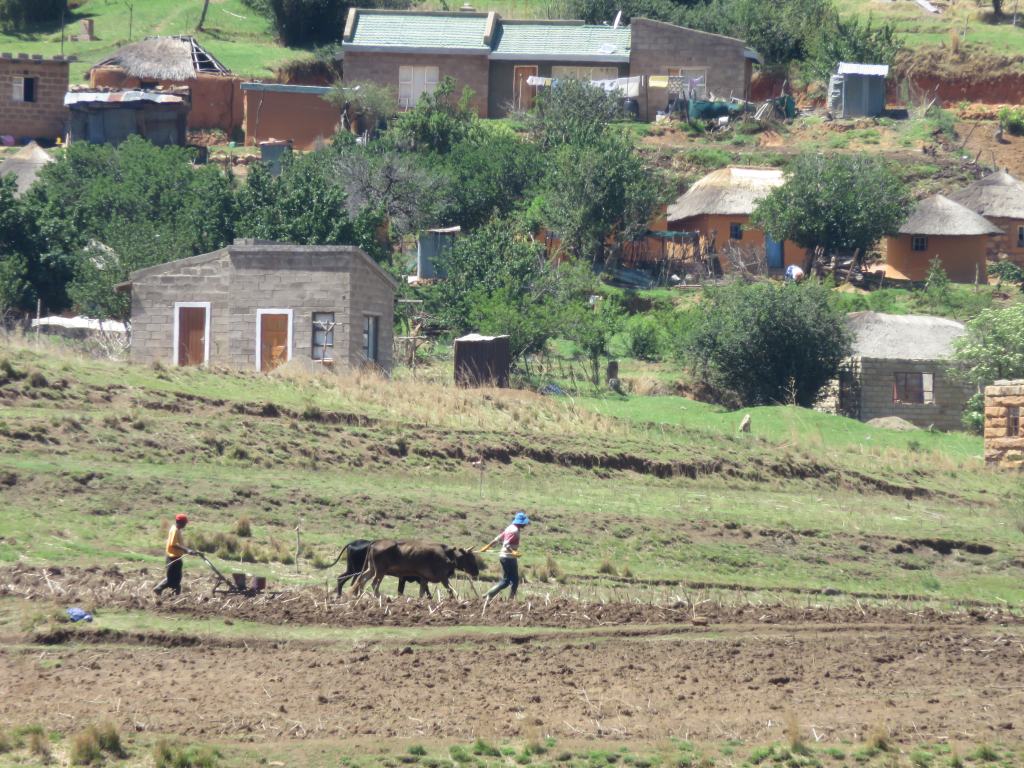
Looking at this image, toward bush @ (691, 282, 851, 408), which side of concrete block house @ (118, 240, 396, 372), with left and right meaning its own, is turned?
left

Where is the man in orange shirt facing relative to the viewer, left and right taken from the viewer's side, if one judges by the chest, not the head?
facing to the right of the viewer

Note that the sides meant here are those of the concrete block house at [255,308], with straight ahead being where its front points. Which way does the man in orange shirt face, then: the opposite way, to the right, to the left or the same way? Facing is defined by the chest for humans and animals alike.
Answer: to the left

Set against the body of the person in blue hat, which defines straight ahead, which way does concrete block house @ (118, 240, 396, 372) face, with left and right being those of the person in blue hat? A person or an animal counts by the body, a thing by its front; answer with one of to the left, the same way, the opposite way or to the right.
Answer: to the right

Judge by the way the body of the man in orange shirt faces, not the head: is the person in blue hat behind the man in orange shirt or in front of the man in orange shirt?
in front

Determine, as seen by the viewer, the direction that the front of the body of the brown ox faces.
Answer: to the viewer's right

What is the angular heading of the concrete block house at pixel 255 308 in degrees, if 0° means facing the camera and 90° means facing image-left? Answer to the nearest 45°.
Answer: approximately 0°

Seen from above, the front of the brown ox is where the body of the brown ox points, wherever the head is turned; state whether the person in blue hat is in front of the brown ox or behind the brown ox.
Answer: in front

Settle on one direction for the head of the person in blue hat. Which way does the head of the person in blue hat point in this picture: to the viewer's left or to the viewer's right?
to the viewer's right

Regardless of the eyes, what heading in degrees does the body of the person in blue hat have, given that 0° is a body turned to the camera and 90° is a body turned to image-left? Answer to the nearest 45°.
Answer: approximately 270°

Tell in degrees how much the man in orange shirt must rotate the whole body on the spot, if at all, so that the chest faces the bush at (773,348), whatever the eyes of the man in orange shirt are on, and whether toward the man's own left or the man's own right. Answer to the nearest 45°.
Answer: approximately 45° to the man's own left

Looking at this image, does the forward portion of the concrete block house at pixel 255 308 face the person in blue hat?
yes

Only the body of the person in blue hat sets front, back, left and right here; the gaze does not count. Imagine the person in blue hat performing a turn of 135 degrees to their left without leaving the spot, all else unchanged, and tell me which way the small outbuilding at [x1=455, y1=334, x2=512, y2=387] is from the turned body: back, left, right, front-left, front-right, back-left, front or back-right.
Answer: front-right
